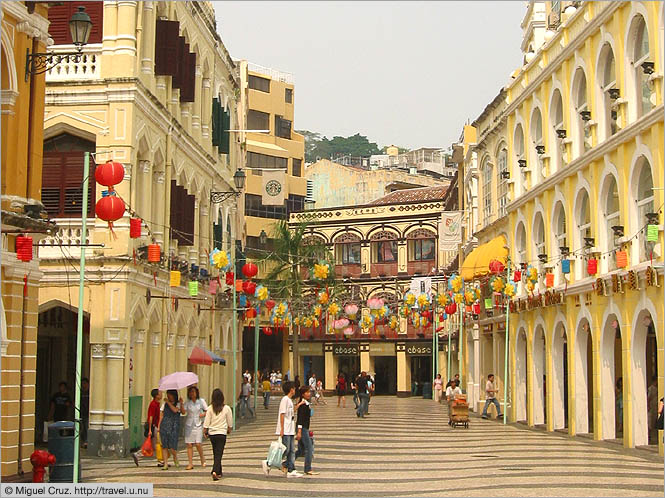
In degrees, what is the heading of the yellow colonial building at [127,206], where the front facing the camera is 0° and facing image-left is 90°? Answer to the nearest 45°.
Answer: approximately 315°

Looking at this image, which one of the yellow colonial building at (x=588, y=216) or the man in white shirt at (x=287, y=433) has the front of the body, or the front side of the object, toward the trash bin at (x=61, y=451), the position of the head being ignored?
the yellow colonial building

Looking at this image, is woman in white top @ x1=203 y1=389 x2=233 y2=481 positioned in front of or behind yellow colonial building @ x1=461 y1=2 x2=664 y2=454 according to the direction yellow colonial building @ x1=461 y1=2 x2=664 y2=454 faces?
in front

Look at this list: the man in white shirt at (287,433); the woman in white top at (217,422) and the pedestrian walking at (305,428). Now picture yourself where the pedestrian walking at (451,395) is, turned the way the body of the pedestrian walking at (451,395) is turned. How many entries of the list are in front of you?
3

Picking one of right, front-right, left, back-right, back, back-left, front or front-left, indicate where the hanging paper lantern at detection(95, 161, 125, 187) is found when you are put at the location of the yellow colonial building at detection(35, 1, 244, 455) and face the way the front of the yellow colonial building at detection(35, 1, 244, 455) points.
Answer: front-right
